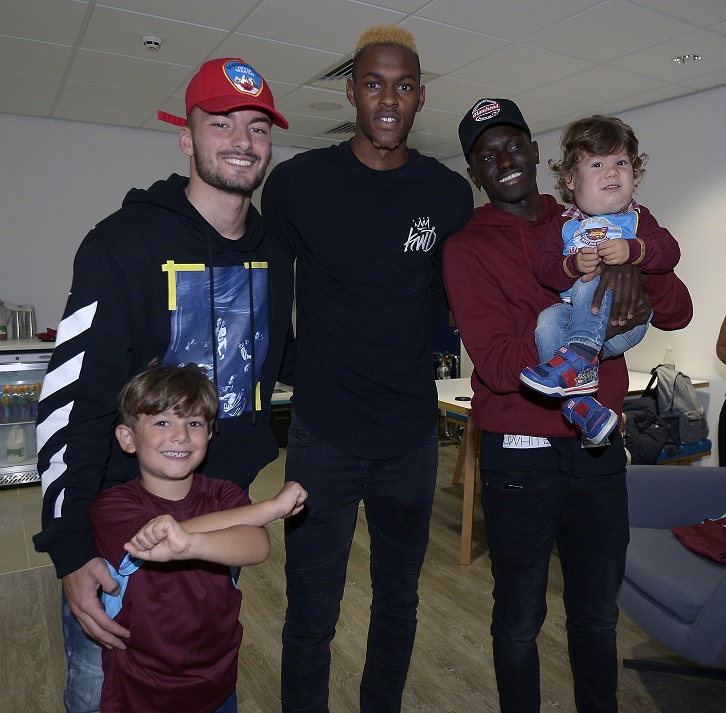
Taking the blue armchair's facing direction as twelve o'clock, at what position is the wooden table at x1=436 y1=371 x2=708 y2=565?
The wooden table is roughly at 3 o'clock from the blue armchair.

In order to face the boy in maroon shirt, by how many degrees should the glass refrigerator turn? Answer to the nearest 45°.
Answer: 0° — it already faces them

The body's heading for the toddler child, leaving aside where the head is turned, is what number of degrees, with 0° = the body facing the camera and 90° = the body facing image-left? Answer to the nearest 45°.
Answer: approximately 0°

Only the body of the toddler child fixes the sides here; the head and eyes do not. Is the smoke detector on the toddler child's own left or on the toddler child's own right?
on the toddler child's own right

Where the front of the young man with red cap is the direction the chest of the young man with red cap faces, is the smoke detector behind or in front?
behind

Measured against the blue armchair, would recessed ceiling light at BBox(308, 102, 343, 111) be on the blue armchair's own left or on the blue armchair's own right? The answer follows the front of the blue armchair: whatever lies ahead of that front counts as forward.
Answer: on the blue armchair's own right

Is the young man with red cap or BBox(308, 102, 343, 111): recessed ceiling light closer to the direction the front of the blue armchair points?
the young man with red cap

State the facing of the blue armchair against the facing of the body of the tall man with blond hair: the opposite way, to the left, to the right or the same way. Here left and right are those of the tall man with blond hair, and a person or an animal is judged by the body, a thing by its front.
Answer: to the right
